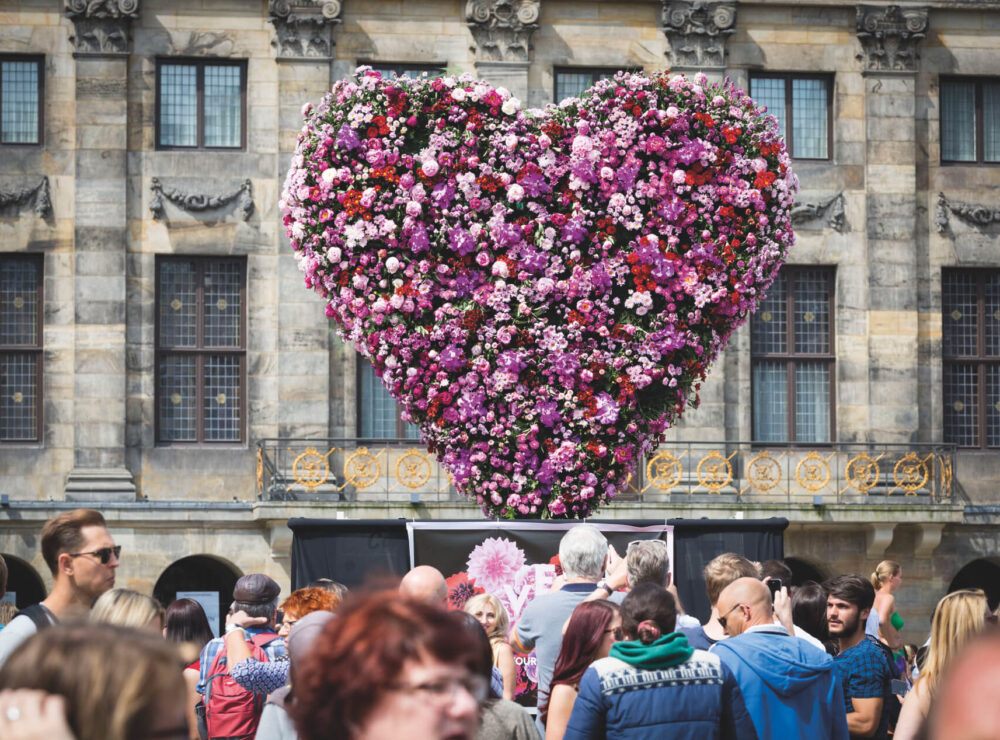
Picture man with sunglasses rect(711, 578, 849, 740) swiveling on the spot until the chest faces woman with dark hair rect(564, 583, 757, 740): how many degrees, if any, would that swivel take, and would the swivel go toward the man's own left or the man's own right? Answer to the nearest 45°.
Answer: approximately 90° to the man's own left

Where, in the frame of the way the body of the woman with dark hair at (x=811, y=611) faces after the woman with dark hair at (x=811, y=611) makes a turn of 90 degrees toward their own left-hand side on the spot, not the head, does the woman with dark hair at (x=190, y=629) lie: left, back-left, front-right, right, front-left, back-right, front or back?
front

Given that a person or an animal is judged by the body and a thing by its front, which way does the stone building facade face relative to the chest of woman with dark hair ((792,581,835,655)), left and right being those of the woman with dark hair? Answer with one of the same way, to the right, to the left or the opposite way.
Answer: the opposite way

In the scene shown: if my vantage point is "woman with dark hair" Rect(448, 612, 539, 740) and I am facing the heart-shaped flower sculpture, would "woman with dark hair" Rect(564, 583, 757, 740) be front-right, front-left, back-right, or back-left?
front-right

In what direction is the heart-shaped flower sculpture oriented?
toward the camera

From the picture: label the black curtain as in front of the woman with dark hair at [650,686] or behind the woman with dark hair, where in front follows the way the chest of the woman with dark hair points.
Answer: in front

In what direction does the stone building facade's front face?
toward the camera

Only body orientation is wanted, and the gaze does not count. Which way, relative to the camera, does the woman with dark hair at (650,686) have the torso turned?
away from the camera

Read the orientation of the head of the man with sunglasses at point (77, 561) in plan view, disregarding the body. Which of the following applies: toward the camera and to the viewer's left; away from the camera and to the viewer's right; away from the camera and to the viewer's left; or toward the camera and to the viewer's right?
toward the camera and to the viewer's right

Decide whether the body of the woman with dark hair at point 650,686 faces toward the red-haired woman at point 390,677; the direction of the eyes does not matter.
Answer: no

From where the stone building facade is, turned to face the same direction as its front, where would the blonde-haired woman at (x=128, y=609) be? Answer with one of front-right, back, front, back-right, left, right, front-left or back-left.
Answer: front

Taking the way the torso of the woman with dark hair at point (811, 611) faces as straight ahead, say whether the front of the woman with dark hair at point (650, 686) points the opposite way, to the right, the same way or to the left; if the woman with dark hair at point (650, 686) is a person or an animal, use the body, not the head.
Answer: the same way

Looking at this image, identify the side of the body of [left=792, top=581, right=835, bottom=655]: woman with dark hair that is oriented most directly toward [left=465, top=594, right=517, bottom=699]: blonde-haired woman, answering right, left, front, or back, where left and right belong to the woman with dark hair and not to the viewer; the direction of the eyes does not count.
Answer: left
